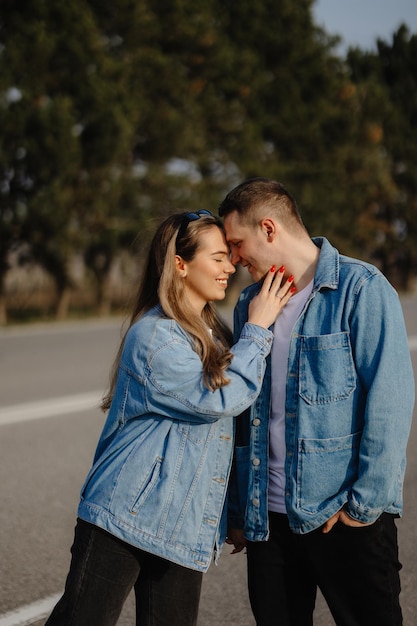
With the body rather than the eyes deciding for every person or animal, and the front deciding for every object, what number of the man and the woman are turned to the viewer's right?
1

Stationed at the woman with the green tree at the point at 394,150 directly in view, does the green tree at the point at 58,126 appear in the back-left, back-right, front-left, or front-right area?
front-left

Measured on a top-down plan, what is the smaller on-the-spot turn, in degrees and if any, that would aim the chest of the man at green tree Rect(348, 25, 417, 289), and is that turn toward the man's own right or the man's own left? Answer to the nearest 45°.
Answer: approximately 135° to the man's own right

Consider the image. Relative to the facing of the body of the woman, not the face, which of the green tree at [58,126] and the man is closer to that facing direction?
the man

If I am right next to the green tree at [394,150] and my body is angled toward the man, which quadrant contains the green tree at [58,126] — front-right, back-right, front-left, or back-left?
front-right

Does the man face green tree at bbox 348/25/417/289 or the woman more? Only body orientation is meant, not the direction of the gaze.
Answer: the woman

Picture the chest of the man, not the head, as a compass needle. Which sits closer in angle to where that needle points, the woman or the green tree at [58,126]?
the woman

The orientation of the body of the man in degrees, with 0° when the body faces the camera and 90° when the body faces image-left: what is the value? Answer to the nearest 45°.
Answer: approximately 45°

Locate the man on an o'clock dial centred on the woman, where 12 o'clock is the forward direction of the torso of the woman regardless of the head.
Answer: The man is roughly at 12 o'clock from the woman.

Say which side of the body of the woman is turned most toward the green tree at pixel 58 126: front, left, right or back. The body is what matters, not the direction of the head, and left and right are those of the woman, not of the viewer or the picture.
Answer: left

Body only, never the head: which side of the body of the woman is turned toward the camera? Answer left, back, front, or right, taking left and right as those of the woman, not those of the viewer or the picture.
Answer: right
